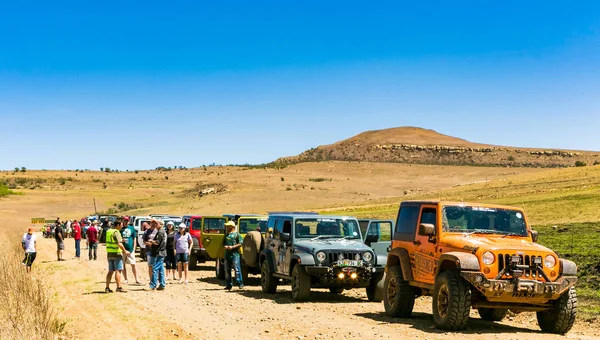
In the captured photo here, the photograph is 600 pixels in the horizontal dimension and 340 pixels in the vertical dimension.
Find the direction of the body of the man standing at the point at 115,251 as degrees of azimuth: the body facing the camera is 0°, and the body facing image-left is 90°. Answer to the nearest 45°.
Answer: approximately 225°

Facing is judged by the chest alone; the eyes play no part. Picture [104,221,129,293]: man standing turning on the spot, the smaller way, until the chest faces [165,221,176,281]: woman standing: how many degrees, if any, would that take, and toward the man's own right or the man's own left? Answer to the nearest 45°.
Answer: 0° — they already face them

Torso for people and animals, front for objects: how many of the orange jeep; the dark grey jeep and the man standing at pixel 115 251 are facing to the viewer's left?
0

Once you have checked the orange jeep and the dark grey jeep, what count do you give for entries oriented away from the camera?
0

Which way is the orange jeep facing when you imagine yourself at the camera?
facing the viewer and to the right of the viewer

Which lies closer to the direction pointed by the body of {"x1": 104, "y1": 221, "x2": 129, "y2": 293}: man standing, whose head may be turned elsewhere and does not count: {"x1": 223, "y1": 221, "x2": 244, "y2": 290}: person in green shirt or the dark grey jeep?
the person in green shirt

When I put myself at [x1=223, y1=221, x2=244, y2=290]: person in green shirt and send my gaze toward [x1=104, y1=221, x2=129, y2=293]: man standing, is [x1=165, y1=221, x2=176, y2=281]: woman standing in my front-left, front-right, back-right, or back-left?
front-right

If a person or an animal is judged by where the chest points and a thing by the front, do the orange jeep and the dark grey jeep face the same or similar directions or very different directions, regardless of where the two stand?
same or similar directions

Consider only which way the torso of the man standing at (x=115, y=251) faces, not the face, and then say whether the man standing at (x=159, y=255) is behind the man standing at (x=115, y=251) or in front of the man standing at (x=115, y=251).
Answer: in front

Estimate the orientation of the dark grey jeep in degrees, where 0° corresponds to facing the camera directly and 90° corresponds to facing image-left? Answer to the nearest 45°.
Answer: approximately 315°
